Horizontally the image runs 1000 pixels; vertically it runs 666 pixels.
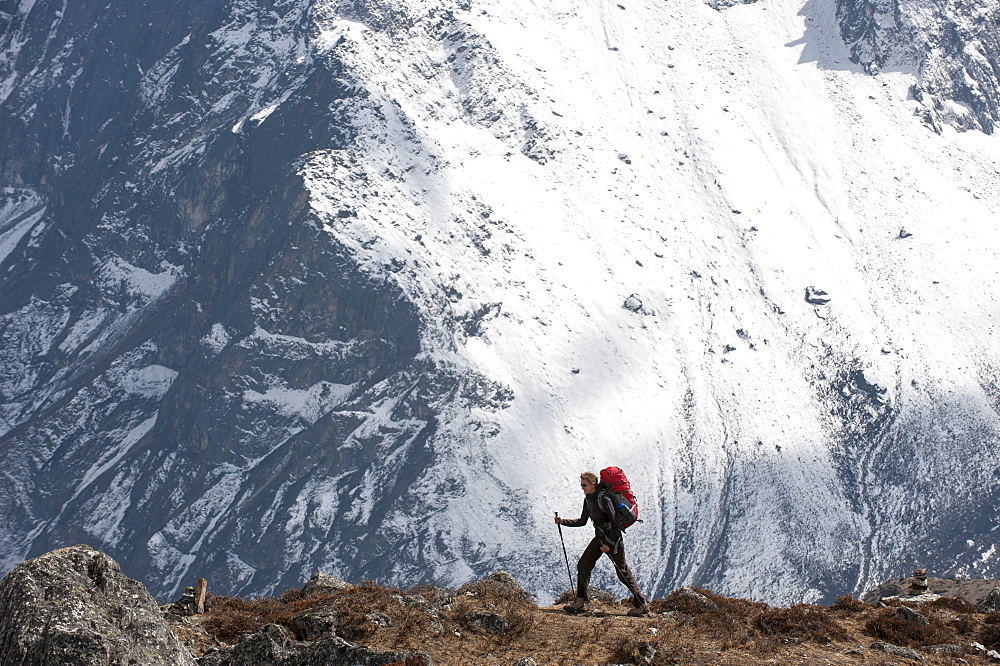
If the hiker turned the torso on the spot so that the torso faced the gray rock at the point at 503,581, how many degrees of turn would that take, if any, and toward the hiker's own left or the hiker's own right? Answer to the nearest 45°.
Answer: approximately 45° to the hiker's own right

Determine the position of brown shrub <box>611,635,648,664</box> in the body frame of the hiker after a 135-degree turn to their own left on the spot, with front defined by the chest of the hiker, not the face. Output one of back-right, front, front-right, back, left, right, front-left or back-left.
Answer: front-right

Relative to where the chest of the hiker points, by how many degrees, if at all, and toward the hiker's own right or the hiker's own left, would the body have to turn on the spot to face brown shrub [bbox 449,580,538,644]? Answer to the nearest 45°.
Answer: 0° — they already face it

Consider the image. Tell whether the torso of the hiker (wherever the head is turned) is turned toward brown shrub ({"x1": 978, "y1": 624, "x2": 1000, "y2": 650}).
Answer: no

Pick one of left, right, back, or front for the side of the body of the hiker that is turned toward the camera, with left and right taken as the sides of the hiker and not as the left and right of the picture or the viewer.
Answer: left

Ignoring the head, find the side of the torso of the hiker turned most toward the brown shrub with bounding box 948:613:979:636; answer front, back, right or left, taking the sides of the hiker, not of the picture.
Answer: back

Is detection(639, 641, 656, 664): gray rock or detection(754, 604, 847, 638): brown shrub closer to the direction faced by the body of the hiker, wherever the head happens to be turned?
the gray rock

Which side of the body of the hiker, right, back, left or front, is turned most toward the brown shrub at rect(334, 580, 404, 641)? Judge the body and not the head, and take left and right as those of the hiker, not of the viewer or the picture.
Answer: front

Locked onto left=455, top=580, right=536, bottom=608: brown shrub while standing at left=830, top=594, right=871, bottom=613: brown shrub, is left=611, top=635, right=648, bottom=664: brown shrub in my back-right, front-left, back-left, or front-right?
front-left

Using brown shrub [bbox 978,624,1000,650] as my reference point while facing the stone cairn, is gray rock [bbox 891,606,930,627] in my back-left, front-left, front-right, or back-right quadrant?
front-left

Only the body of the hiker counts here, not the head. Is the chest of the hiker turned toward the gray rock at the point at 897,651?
no

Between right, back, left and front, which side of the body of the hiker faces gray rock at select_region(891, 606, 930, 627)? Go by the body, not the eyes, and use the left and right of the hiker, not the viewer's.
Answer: back

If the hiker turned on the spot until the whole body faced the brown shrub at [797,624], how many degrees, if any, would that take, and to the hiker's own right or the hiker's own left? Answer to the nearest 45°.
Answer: approximately 135° to the hiker's own left
